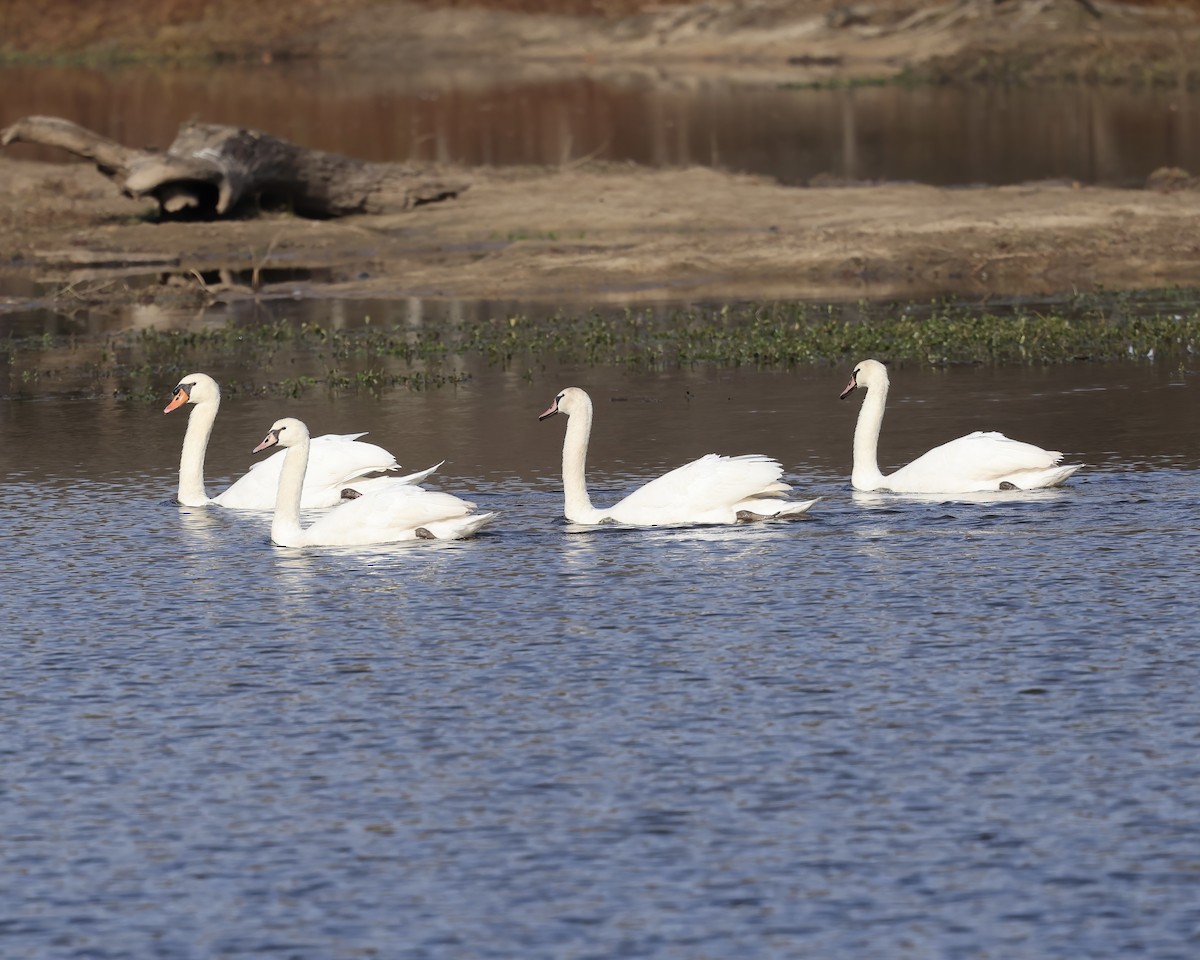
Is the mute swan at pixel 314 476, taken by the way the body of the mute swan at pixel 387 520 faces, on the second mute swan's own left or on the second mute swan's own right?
on the second mute swan's own right

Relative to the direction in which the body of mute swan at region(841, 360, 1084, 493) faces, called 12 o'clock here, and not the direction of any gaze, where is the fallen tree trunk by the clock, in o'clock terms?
The fallen tree trunk is roughly at 2 o'clock from the mute swan.

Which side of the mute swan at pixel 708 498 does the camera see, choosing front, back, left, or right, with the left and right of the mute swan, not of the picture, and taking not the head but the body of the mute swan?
left

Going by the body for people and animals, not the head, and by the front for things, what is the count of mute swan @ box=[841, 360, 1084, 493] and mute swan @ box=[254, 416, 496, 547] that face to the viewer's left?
2

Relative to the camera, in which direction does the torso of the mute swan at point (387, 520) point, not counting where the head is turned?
to the viewer's left

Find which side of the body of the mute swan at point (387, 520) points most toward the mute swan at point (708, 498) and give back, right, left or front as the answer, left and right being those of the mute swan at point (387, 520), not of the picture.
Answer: back

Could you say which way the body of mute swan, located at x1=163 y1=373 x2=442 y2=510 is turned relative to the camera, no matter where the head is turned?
to the viewer's left

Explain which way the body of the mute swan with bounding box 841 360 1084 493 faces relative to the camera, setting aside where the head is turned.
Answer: to the viewer's left

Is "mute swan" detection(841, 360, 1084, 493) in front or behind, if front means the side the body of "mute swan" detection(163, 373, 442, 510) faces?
behind
